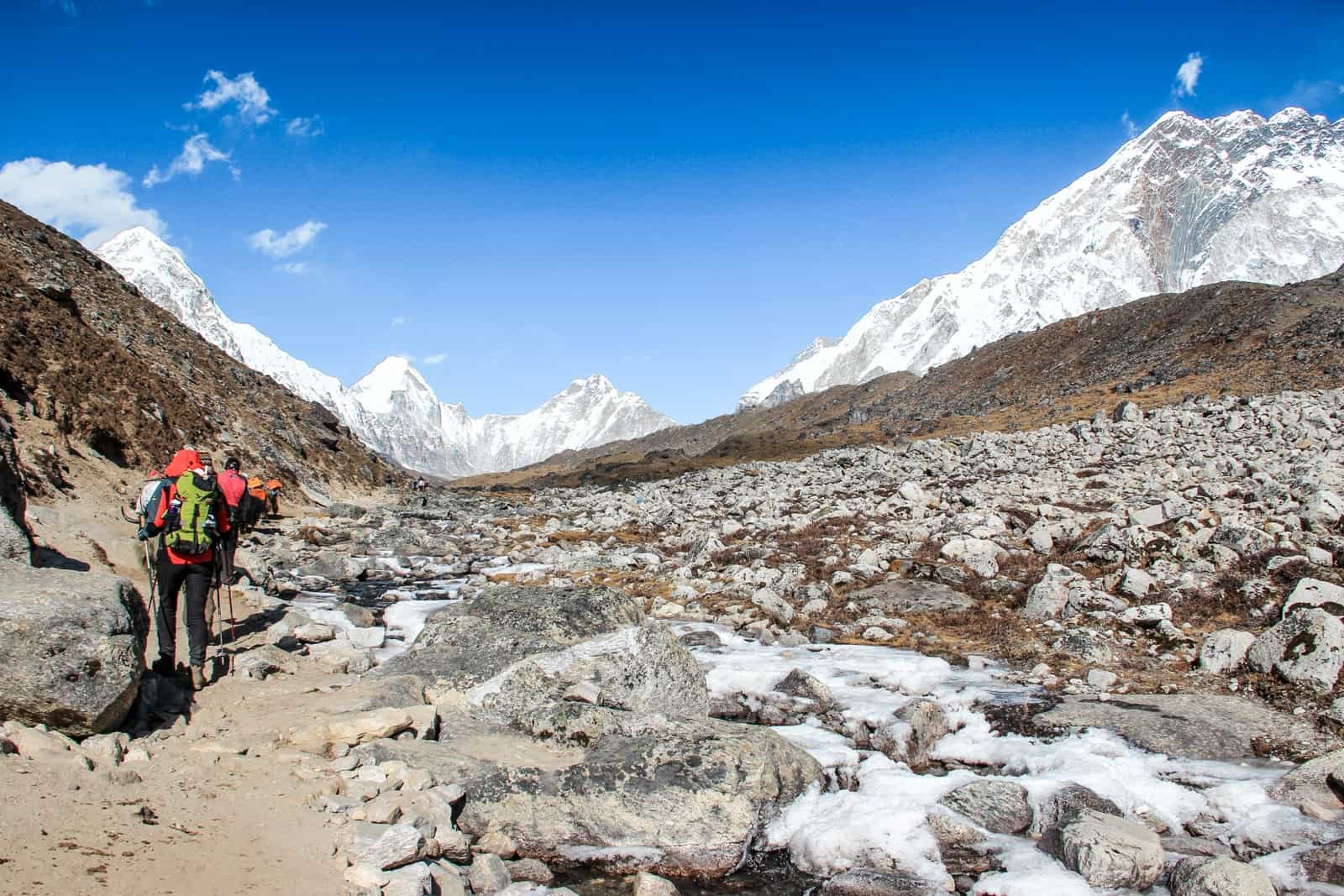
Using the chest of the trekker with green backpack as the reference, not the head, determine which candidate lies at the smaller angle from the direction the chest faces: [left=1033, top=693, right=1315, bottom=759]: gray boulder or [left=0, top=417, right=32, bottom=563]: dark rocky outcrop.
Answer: the dark rocky outcrop

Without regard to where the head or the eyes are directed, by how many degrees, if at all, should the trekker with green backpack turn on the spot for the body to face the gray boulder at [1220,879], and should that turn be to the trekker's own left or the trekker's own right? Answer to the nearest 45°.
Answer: approximately 135° to the trekker's own right

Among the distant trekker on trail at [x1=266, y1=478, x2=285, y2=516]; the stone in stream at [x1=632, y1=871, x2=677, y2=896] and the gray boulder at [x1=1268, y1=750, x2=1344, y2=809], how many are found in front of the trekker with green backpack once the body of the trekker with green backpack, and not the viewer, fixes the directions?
1

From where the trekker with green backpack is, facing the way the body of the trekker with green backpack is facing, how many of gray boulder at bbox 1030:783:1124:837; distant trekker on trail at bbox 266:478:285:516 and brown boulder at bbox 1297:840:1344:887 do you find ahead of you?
1

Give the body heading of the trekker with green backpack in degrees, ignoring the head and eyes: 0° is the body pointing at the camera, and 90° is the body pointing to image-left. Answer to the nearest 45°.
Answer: approximately 180°

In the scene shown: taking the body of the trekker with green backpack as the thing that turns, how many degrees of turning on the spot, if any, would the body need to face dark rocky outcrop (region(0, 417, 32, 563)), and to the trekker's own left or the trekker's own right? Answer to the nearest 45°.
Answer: approximately 45° to the trekker's own left

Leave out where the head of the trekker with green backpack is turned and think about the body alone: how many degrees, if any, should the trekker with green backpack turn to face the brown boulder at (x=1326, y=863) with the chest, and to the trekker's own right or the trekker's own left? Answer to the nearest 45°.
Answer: approximately 135° to the trekker's own right

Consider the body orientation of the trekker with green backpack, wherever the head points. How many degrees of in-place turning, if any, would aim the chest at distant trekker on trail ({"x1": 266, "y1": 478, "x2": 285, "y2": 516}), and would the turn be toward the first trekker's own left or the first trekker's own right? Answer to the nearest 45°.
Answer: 0° — they already face them

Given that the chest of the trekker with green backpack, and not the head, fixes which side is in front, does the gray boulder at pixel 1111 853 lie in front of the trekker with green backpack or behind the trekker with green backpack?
behind
